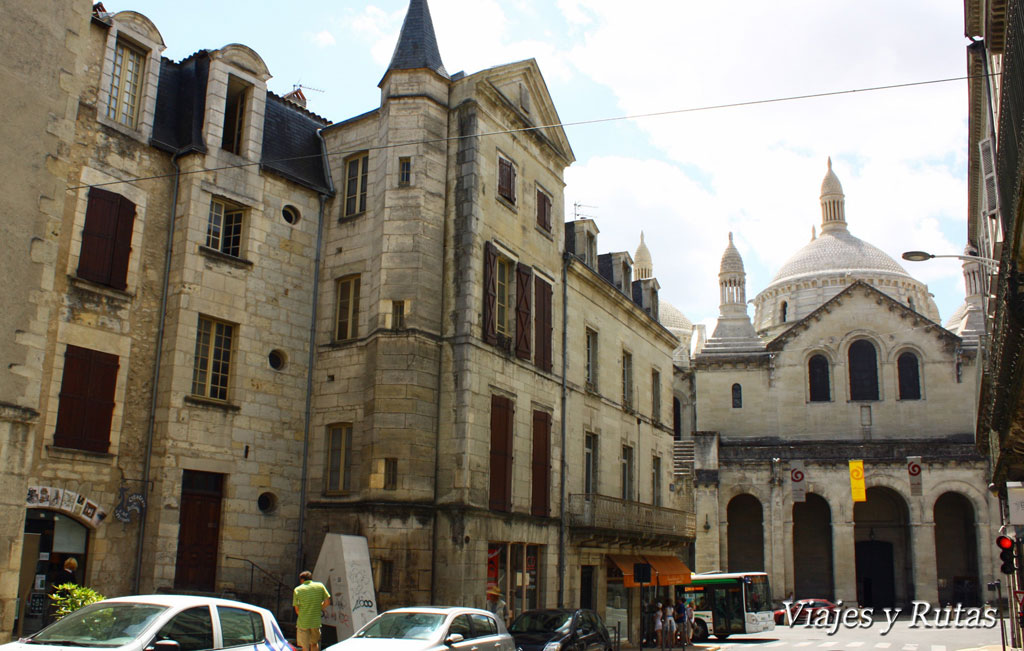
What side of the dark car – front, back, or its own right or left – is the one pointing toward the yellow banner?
back

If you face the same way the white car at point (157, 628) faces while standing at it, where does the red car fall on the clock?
The red car is roughly at 6 o'clock from the white car.

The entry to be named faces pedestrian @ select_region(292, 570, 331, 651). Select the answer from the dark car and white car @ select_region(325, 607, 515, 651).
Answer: the dark car

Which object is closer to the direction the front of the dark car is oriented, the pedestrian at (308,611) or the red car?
the pedestrian

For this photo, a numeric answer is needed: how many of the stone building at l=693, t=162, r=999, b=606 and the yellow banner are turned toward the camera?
2

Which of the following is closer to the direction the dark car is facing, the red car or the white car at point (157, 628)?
the white car

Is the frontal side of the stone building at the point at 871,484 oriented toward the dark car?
yes

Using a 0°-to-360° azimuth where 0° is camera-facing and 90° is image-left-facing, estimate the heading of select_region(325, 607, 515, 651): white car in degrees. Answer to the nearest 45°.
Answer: approximately 45°

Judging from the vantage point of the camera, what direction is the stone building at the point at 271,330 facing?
facing the viewer and to the right of the viewer

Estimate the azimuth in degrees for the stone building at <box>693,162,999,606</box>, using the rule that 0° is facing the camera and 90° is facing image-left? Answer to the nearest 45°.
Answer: approximately 0°

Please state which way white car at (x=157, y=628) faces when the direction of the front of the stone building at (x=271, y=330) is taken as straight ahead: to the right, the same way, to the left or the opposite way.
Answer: to the right

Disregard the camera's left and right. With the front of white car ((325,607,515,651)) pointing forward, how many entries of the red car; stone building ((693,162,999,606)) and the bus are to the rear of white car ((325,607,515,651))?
3

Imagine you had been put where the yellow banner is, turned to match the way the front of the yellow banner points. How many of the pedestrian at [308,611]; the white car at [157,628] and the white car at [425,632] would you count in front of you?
3
